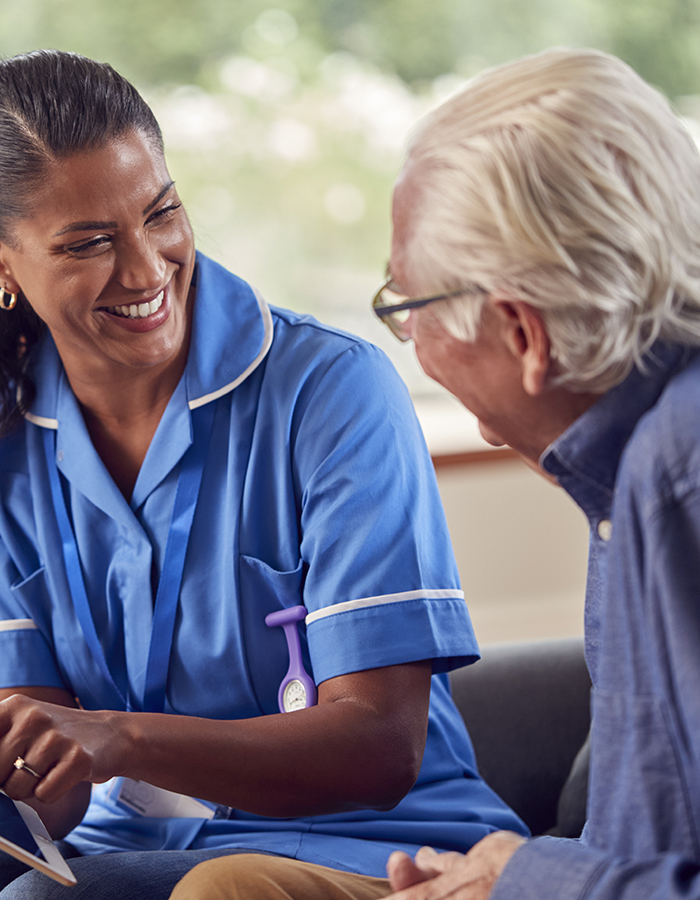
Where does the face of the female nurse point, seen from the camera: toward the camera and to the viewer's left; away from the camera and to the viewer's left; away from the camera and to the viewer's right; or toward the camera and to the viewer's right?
toward the camera and to the viewer's right

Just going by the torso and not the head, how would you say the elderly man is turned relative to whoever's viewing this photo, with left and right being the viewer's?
facing to the left of the viewer
